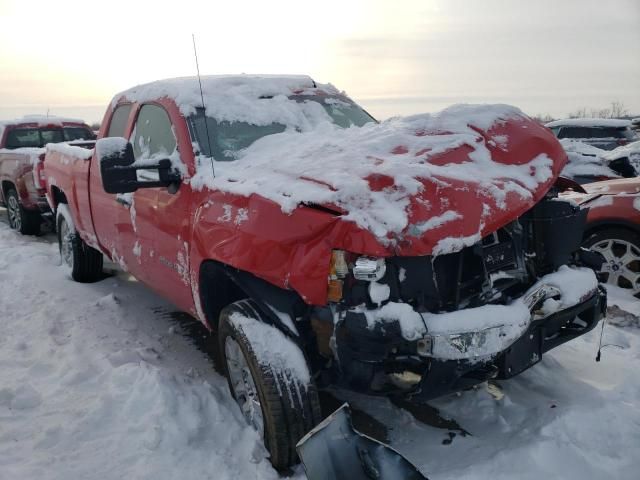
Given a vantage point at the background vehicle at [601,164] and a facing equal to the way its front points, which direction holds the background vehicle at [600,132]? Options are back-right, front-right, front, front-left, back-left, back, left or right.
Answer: right

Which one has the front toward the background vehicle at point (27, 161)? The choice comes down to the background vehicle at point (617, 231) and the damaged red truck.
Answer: the background vehicle at point (617, 231)

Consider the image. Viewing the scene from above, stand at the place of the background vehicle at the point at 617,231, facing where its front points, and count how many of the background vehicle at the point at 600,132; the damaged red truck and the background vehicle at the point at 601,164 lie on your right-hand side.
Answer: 2

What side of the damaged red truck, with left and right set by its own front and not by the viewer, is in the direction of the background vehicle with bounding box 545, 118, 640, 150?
left

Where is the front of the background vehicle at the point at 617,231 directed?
to the viewer's left

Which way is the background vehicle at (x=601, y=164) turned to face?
to the viewer's left

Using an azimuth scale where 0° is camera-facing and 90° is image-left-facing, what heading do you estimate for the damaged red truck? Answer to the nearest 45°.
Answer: approximately 315°

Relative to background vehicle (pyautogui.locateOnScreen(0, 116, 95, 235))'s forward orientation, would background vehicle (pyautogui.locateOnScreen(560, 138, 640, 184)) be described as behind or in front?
behind

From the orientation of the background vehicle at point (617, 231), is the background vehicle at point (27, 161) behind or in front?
in front

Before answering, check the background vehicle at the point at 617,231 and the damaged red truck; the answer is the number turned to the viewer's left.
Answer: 1

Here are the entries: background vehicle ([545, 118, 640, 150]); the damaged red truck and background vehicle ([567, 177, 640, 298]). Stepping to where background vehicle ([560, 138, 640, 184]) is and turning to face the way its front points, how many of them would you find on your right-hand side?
1
